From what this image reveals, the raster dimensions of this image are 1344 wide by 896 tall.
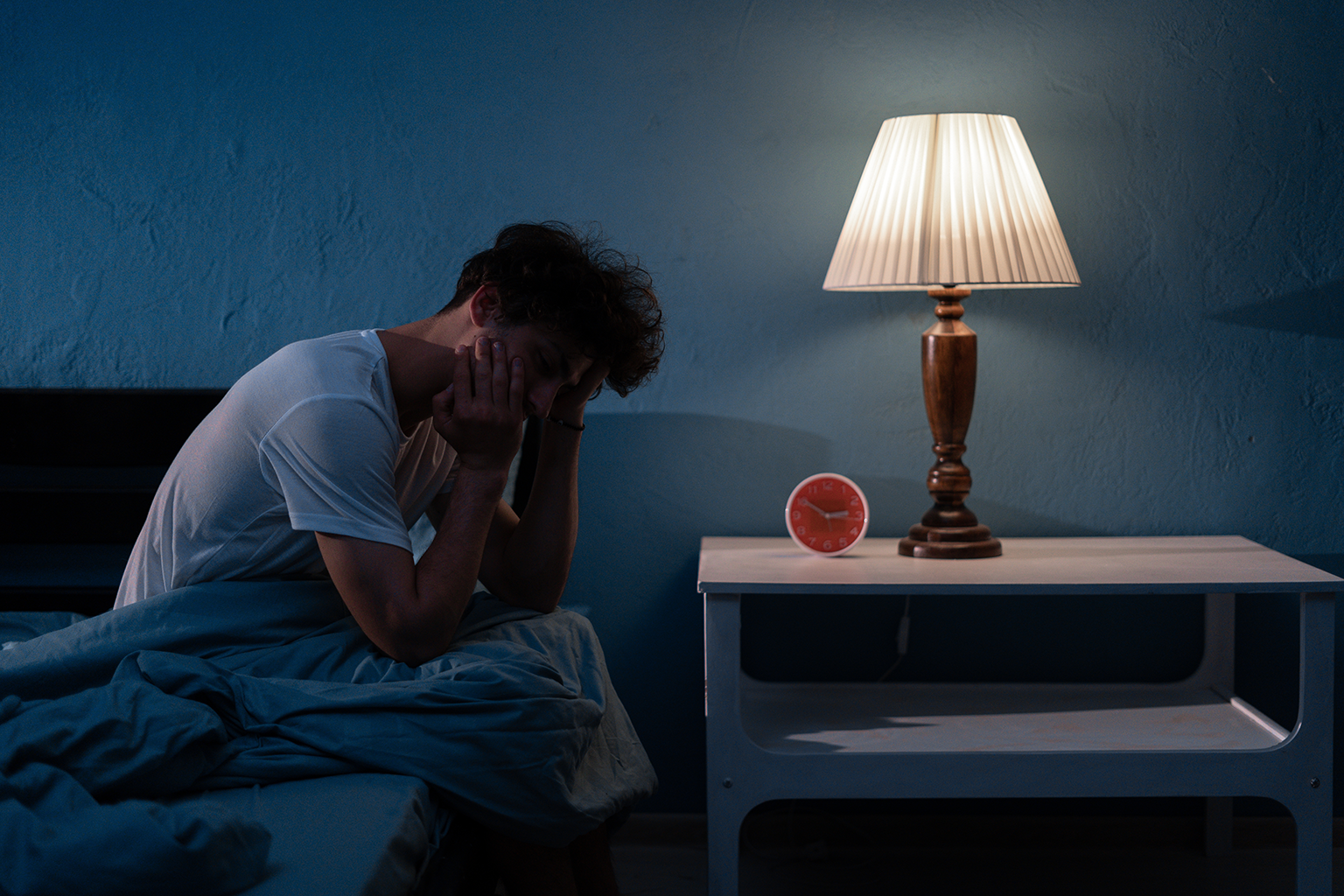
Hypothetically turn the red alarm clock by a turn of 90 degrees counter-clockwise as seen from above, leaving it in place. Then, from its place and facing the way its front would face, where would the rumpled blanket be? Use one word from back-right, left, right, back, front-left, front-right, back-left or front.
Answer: back-right

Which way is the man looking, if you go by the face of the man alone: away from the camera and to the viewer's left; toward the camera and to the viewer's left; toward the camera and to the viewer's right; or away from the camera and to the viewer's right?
toward the camera and to the viewer's right

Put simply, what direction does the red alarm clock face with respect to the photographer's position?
facing the viewer

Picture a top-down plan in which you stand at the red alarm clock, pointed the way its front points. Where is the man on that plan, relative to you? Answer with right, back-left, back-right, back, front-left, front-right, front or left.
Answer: front-right
